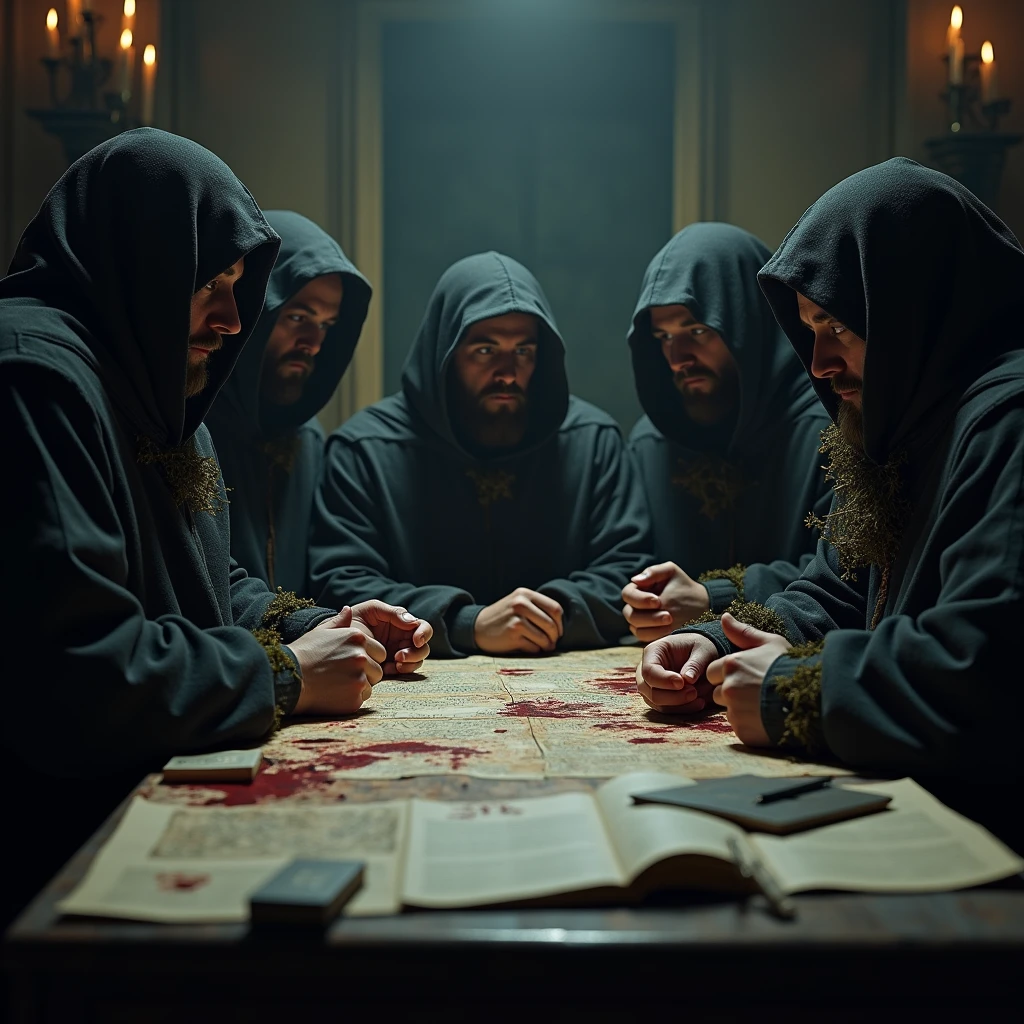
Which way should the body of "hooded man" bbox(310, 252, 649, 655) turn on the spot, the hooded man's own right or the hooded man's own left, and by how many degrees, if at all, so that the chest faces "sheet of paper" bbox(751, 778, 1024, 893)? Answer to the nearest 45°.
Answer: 0° — they already face it

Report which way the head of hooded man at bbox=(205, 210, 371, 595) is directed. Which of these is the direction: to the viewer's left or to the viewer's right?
to the viewer's right

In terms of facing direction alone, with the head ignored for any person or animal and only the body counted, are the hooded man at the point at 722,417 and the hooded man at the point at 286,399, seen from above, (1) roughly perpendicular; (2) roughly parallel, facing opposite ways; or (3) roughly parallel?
roughly perpendicular

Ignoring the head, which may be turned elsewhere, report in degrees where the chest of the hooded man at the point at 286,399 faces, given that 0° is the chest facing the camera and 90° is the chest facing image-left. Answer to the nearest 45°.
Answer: approximately 315°

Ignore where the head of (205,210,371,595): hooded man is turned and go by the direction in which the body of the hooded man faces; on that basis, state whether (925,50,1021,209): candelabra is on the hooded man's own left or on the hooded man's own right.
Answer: on the hooded man's own left
